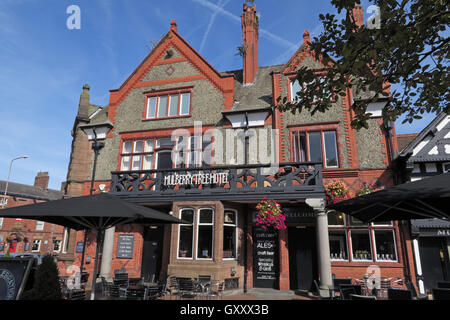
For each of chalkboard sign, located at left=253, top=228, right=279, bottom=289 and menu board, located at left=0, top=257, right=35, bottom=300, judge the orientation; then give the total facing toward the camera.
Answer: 2

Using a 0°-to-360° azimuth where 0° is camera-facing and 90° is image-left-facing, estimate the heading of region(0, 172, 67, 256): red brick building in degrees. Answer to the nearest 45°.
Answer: approximately 315°

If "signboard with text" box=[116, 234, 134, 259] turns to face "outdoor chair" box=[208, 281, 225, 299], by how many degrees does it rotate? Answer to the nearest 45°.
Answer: approximately 45° to its left

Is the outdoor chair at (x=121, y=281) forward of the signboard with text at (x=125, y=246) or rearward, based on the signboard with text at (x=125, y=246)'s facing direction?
forward

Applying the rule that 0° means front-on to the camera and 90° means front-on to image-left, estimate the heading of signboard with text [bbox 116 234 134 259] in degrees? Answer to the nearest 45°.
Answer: approximately 0°

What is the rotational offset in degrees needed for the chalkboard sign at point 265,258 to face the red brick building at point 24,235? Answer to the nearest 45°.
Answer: approximately 135° to its right

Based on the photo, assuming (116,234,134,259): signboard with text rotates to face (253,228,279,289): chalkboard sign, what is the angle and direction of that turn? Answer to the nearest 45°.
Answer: approximately 45° to its left

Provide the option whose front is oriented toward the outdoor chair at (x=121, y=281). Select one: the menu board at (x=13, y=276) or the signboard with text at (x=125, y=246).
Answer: the signboard with text
